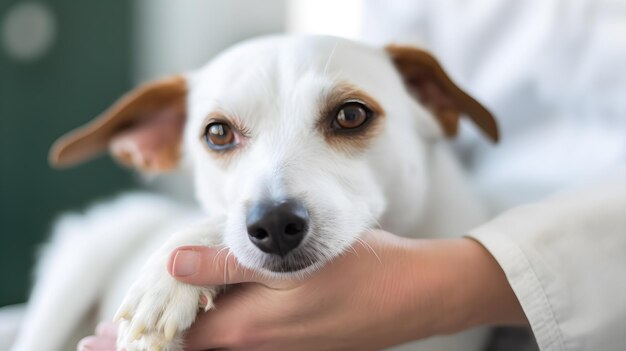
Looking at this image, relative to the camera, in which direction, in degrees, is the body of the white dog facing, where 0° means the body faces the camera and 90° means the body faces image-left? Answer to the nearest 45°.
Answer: approximately 0°
